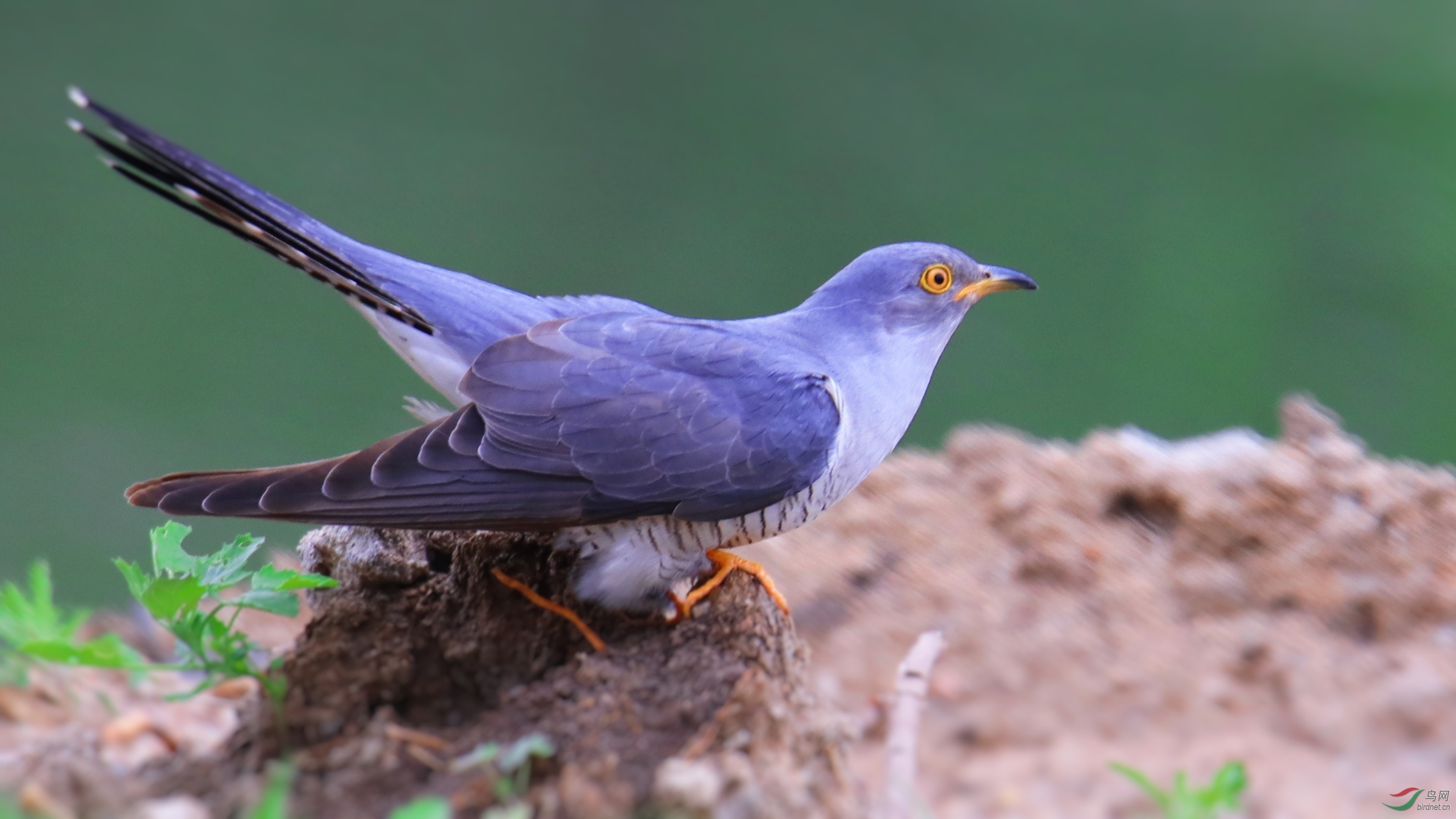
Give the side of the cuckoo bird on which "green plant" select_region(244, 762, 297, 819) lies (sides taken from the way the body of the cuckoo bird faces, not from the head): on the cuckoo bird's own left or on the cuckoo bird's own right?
on the cuckoo bird's own right

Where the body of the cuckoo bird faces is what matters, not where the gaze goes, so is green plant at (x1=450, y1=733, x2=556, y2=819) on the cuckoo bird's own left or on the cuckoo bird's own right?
on the cuckoo bird's own right

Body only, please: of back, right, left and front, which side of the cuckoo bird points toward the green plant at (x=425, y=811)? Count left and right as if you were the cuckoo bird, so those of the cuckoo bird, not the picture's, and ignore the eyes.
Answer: right

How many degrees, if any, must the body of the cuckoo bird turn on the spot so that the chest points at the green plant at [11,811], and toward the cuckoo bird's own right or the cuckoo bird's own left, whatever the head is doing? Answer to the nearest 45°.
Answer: approximately 135° to the cuckoo bird's own right

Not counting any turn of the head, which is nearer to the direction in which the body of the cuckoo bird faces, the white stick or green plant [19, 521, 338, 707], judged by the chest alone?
the white stick

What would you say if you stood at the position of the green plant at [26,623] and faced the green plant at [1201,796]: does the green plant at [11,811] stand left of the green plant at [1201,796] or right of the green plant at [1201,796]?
right

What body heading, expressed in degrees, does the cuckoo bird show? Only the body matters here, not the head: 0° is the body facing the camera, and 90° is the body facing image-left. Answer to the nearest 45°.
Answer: approximately 270°

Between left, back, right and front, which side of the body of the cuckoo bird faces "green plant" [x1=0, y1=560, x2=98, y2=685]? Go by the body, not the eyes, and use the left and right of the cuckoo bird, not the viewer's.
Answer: back

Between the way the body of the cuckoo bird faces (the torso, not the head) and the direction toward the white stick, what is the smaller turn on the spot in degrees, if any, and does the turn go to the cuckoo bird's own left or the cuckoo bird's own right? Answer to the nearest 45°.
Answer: approximately 45° to the cuckoo bird's own right
